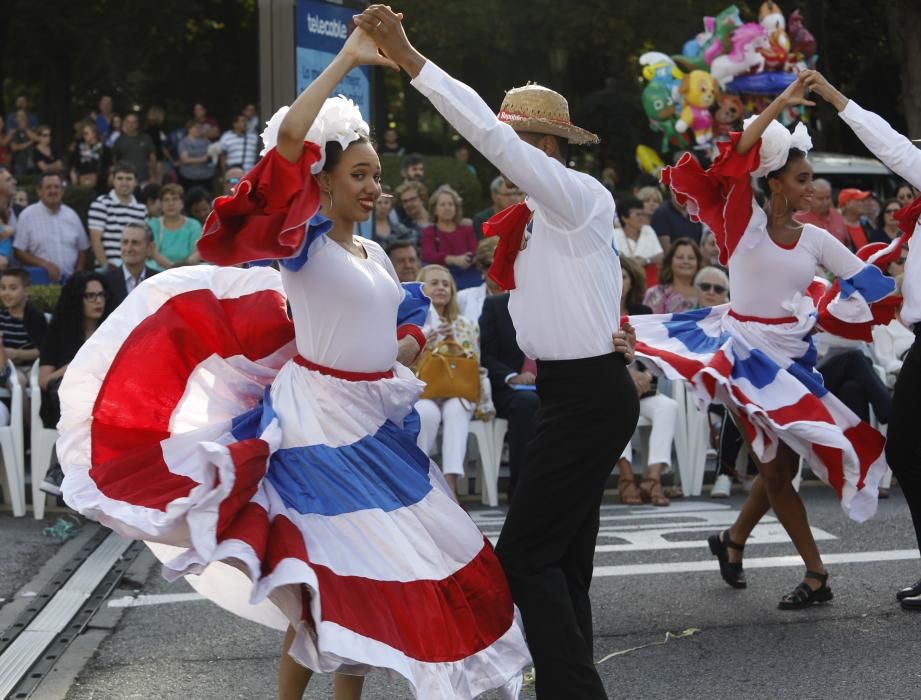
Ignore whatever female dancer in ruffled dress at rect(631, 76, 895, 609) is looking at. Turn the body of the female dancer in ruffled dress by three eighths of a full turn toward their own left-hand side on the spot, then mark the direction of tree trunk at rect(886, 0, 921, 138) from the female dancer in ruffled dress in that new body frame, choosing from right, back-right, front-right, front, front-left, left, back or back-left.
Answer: front

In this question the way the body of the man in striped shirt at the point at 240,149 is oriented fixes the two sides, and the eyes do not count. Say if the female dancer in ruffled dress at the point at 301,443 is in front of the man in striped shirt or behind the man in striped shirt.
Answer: in front

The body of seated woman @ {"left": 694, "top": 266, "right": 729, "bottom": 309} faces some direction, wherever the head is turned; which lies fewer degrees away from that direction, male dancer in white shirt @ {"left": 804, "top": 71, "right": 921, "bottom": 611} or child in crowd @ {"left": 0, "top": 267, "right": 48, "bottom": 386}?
the male dancer in white shirt

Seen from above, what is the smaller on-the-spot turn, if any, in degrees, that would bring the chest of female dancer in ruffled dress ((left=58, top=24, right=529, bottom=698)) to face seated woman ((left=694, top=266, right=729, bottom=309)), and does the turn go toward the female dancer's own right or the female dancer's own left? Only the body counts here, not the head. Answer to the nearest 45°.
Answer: approximately 90° to the female dancer's own left

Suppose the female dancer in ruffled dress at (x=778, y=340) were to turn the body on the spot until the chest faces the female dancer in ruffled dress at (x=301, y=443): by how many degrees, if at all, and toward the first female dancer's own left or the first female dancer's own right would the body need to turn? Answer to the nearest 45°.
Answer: approximately 90° to the first female dancer's own right

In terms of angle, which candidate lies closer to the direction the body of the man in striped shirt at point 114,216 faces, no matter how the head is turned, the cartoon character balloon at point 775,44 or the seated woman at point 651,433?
the seated woman

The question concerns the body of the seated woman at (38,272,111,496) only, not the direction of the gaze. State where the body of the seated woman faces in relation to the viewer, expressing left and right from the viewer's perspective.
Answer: facing the viewer and to the right of the viewer

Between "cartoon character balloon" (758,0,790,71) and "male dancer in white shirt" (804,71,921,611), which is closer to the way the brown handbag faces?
the male dancer in white shirt

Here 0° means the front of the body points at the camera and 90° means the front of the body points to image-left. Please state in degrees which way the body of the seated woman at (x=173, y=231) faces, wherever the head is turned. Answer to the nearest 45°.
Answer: approximately 0°

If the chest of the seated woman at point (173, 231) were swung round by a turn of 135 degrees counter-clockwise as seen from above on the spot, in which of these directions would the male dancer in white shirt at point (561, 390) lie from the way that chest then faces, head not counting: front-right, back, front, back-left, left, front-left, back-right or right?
back-right

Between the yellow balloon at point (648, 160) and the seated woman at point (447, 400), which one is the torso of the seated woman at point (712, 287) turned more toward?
the seated woman

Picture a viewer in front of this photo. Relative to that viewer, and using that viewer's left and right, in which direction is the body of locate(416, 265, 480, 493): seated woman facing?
facing the viewer
